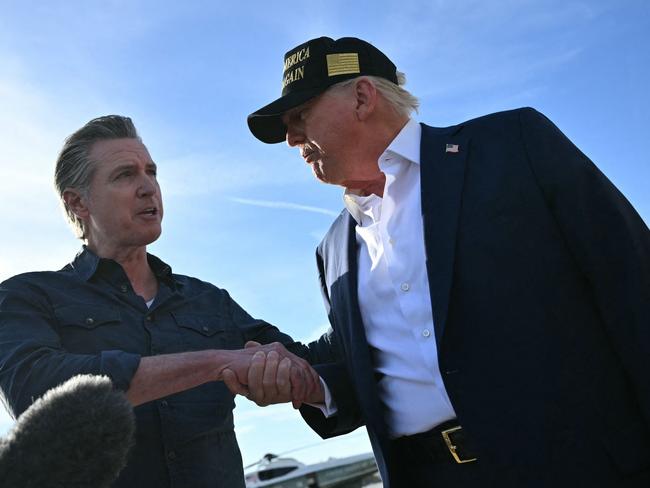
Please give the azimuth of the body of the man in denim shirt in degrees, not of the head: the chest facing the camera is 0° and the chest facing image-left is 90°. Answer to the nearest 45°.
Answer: approximately 315°

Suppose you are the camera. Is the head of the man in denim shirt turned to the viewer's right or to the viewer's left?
to the viewer's right

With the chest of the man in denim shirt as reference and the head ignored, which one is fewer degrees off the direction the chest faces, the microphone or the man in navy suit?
the man in navy suit

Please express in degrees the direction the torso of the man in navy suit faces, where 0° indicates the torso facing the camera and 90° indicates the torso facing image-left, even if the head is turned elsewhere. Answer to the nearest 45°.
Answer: approximately 45°

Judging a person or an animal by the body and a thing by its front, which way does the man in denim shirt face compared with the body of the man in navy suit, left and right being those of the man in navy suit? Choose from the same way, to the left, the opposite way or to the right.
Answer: to the left

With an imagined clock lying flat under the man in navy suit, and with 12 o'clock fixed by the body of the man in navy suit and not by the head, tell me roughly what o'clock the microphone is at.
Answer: The microphone is roughly at 11 o'clock from the man in navy suit.

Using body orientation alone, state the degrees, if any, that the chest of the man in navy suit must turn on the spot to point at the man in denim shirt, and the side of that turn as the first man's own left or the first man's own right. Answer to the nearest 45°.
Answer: approximately 45° to the first man's own right

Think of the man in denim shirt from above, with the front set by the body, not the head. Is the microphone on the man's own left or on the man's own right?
on the man's own right

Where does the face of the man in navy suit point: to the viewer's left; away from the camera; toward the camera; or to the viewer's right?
to the viewer's left
